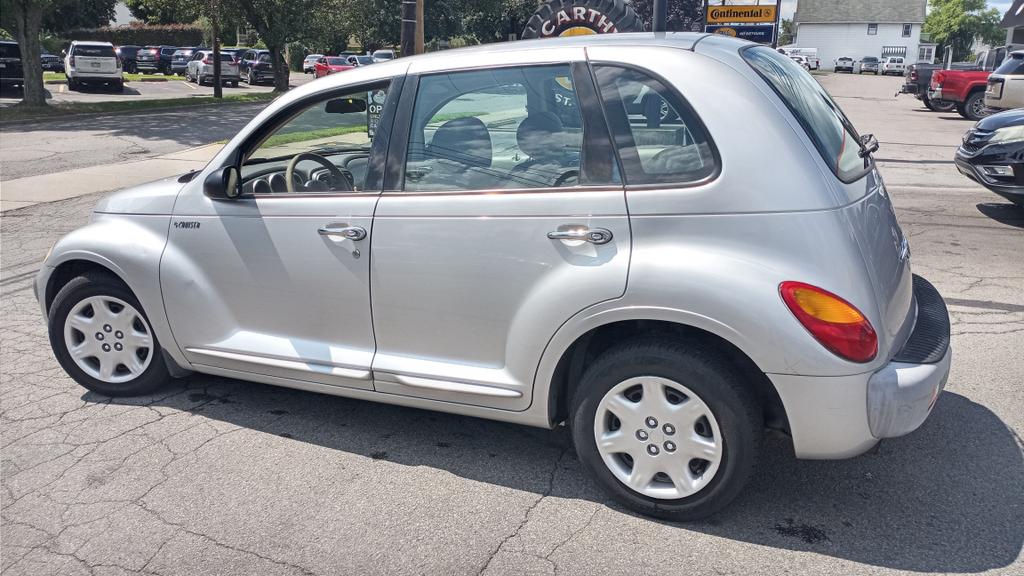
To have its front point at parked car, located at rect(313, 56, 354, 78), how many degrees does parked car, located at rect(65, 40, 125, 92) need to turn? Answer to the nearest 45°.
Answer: approximately 45° to its right

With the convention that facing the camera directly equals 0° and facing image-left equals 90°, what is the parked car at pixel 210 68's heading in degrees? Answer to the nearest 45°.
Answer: approximately 135°

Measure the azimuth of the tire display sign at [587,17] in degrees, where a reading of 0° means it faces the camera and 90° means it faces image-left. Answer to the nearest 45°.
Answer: approximately 0°

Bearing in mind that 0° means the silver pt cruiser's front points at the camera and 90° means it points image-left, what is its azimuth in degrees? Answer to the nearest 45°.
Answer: approximately 135°

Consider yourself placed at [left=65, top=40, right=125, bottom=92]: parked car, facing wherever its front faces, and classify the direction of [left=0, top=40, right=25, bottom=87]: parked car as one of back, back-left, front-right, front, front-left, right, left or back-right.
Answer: back-left

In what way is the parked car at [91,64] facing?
away from the camera

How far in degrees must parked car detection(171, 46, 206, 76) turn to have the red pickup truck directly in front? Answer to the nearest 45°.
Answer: approximately 90° to its right

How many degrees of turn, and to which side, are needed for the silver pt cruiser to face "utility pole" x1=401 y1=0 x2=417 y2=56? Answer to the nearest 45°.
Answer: approximately 45° to its right

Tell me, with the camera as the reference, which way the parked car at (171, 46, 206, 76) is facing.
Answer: facing away from the viewer and to the right of the viewer
